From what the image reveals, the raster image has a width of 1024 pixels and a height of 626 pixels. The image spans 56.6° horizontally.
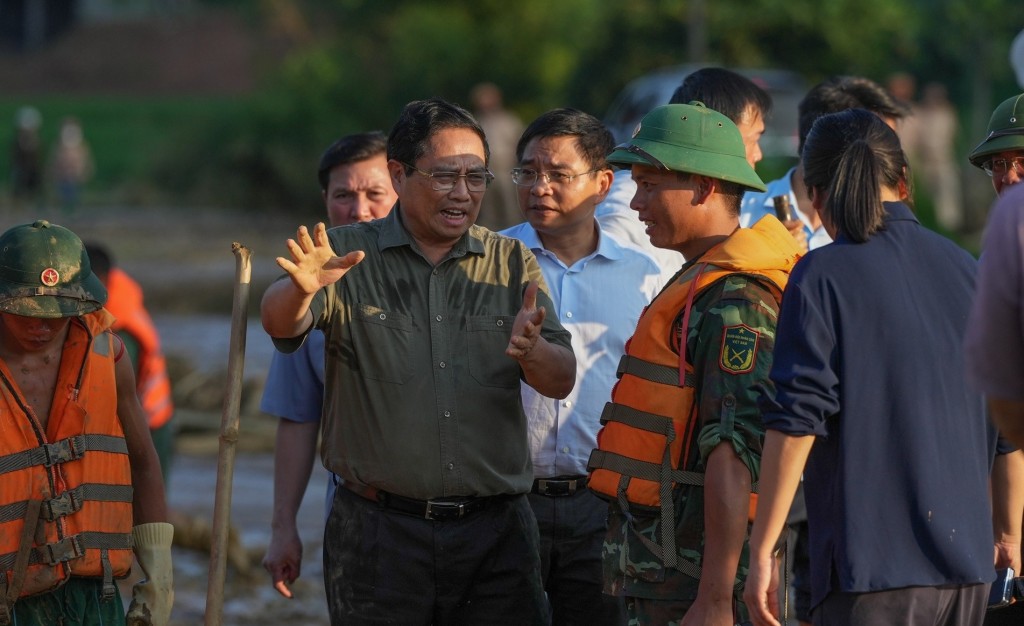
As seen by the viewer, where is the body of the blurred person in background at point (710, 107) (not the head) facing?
to the viewer's right

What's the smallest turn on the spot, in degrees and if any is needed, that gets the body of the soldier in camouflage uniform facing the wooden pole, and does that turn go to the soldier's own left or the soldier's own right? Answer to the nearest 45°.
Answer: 0° — they already face it

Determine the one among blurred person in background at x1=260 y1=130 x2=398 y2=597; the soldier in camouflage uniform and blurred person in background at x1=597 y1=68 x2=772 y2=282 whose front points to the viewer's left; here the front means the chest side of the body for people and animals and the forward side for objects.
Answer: the soldier in camouflage uniform

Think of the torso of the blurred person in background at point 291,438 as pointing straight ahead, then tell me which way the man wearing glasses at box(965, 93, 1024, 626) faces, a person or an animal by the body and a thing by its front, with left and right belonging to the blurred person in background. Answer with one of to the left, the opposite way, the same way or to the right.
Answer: to the right

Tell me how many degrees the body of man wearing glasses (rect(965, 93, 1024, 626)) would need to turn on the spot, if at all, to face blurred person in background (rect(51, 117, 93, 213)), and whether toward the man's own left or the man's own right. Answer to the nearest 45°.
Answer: approximately 90° to the man's own right

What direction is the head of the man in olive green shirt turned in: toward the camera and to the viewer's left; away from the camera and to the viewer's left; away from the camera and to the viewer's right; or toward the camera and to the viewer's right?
toward the camera and to the viewer's right

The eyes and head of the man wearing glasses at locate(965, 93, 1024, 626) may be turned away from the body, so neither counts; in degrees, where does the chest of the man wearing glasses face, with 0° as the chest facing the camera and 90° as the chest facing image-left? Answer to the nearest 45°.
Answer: approximately 45°

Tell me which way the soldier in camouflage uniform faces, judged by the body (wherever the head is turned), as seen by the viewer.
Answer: to the viewer's left

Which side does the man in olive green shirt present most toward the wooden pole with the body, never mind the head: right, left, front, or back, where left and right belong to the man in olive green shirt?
right

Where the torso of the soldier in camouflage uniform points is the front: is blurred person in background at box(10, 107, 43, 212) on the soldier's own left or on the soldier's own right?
on the soldier's own right

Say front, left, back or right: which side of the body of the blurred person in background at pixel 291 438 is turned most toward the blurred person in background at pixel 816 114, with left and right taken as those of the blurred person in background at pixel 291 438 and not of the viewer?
left

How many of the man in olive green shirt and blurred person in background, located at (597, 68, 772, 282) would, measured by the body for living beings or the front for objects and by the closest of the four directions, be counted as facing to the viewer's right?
1

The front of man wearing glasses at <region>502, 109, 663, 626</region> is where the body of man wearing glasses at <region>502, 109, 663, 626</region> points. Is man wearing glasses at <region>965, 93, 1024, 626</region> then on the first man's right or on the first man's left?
on the first man's left
